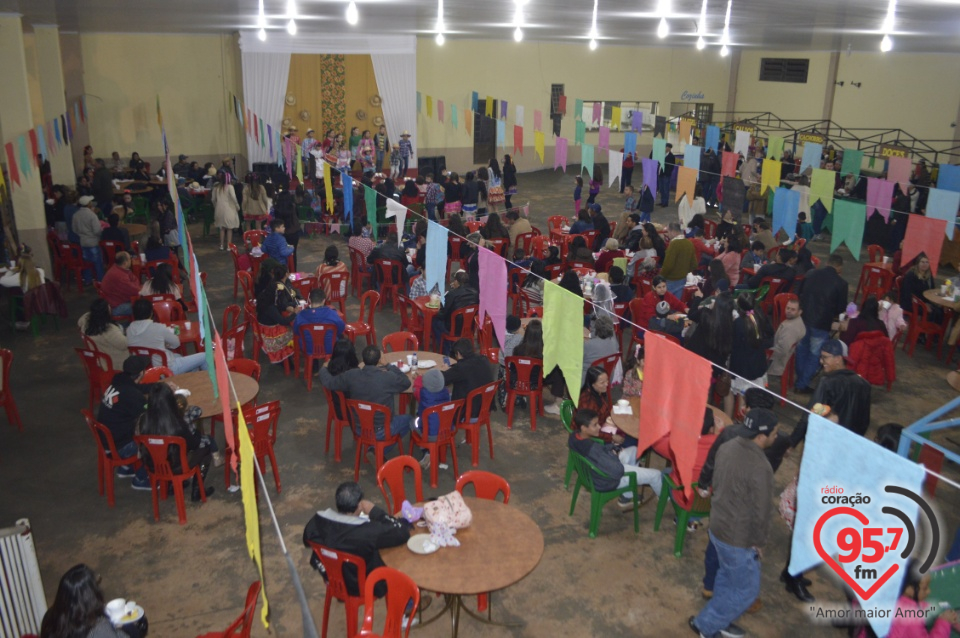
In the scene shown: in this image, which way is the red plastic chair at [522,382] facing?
away from the camera

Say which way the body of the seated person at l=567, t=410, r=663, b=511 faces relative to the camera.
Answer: to the viewer's right

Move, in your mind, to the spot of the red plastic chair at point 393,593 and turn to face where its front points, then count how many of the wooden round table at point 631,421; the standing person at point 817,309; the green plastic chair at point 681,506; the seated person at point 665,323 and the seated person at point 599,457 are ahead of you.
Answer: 5

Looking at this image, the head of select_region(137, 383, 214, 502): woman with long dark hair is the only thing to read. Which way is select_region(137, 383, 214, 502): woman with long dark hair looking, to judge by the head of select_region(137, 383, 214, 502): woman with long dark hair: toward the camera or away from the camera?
away from the camera

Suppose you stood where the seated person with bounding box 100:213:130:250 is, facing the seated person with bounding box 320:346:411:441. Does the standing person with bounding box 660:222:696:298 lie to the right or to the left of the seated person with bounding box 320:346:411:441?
left

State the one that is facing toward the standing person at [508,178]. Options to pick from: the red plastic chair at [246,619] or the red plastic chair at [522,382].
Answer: the red plastic chair at [522,382]

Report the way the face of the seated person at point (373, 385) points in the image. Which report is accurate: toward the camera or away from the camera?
away from the camera

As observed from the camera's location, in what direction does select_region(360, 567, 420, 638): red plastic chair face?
facing away from the viewer and to the right of the viewer

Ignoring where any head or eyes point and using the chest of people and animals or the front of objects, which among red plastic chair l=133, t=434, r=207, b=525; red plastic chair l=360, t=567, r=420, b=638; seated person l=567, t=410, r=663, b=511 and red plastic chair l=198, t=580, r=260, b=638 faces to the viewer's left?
red plastic chair l=198, t=580, r=260, b=638

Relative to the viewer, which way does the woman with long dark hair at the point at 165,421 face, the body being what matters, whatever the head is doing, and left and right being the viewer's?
facing away from the viewer and to the right of the viewer

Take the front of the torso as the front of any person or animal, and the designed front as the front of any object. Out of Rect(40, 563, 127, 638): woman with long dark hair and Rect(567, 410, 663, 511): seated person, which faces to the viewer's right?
the seated person

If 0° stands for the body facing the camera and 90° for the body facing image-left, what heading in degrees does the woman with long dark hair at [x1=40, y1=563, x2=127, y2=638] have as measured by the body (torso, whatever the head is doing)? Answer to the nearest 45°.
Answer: approximately 180°

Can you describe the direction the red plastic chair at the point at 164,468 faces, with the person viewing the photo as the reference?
facing away from the viewer and to the right of the viewer

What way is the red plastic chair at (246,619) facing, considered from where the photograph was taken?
facing to the left of the viewer

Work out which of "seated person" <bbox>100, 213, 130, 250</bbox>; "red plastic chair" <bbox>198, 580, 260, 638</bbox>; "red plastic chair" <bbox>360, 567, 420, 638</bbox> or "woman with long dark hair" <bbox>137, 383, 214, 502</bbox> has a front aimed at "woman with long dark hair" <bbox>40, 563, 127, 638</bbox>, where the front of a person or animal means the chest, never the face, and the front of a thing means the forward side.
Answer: "red plastic chair" <bbox>198, 580, 260, 638</bbox>
